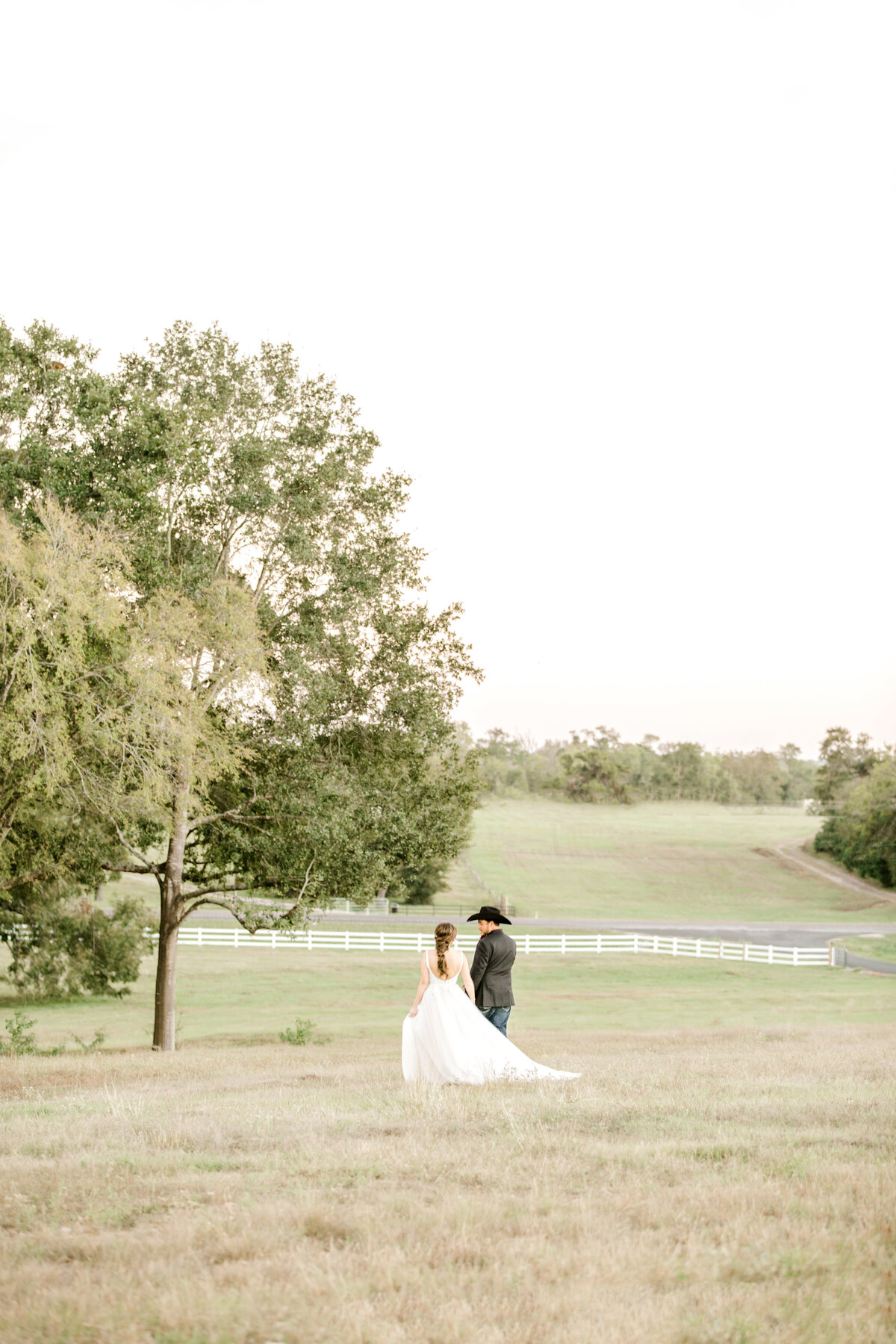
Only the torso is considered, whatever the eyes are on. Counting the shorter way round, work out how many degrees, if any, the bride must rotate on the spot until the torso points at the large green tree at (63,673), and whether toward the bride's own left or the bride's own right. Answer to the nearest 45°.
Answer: approximately 45° to the bride's own left

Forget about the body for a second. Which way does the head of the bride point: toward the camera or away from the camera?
away from the camera

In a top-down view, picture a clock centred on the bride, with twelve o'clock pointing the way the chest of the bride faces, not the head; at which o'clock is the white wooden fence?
The white wooden fence is roughly at 12 o'clock from the bride.

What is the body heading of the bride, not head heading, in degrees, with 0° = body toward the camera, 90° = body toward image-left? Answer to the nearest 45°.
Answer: approximately 180°
